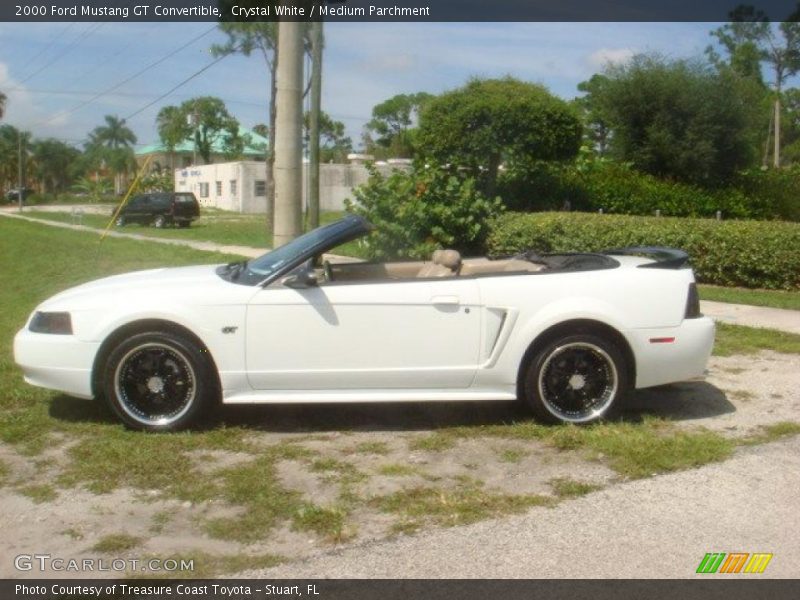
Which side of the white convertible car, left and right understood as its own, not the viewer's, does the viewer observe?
left

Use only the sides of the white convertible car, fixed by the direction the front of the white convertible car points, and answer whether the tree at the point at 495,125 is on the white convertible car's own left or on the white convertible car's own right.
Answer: on the white convertible car's own right

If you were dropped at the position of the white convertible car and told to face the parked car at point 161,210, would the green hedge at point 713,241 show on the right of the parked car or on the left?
right

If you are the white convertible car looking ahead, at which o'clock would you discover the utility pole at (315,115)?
The utility pole is roughly at 3 o'clock from the white convertible car.

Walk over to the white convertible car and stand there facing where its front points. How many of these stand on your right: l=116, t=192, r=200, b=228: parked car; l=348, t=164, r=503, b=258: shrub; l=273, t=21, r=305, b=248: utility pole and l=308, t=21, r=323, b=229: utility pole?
4

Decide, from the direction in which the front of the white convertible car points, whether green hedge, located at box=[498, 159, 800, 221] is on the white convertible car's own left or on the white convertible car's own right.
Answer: on the white convertible car's own right

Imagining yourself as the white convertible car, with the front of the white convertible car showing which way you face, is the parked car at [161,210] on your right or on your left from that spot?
on your right

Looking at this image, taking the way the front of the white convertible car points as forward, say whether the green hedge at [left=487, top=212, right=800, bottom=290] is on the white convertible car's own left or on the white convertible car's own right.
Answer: on the white convertible car's own right

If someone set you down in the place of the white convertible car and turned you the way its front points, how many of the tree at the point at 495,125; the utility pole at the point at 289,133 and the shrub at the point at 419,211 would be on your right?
3

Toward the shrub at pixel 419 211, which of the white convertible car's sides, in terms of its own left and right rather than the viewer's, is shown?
right

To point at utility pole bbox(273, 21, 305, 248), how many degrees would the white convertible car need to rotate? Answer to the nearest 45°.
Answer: approximately 90° to its right
